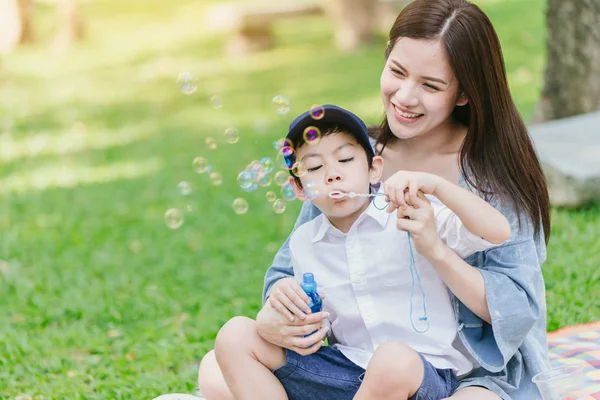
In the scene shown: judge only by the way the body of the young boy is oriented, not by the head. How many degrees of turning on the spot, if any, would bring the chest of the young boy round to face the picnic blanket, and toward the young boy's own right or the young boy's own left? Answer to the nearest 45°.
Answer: approximately 135° to the young boy's own left

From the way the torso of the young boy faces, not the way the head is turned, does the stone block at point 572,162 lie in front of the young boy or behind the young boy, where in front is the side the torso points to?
behind

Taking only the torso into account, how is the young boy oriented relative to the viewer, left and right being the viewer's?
facing the viewer

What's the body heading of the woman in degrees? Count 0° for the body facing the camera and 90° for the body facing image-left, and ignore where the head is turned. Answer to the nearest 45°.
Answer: approximately 45°

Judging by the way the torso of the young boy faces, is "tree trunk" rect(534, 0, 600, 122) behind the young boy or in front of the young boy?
behind

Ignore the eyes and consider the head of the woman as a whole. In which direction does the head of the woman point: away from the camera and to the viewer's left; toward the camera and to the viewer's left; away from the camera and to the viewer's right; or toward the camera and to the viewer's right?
toward the camera and to the viewer's left

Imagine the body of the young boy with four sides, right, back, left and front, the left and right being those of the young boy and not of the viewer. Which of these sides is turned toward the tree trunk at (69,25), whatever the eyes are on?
back

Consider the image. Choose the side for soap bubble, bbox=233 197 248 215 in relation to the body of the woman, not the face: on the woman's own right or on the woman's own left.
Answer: on the woman's own right

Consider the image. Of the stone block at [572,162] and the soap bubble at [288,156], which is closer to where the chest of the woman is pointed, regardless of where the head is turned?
the soap bubble

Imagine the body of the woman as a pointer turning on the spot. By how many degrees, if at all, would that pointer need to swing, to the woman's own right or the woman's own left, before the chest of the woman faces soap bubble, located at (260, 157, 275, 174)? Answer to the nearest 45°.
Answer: approximately 45° to the woman's own right

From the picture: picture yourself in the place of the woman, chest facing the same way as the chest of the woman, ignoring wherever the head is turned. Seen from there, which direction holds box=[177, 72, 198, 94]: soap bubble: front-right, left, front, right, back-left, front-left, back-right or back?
right

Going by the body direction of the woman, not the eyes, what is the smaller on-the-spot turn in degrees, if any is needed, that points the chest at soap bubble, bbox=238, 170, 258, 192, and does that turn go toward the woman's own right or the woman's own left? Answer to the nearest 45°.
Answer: approximately 45° to the woman's own right

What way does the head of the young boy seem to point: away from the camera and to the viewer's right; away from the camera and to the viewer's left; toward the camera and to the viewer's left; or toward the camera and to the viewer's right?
toward the camera and to the viewer's left

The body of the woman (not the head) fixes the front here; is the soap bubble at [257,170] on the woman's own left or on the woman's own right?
on the woman's own right
